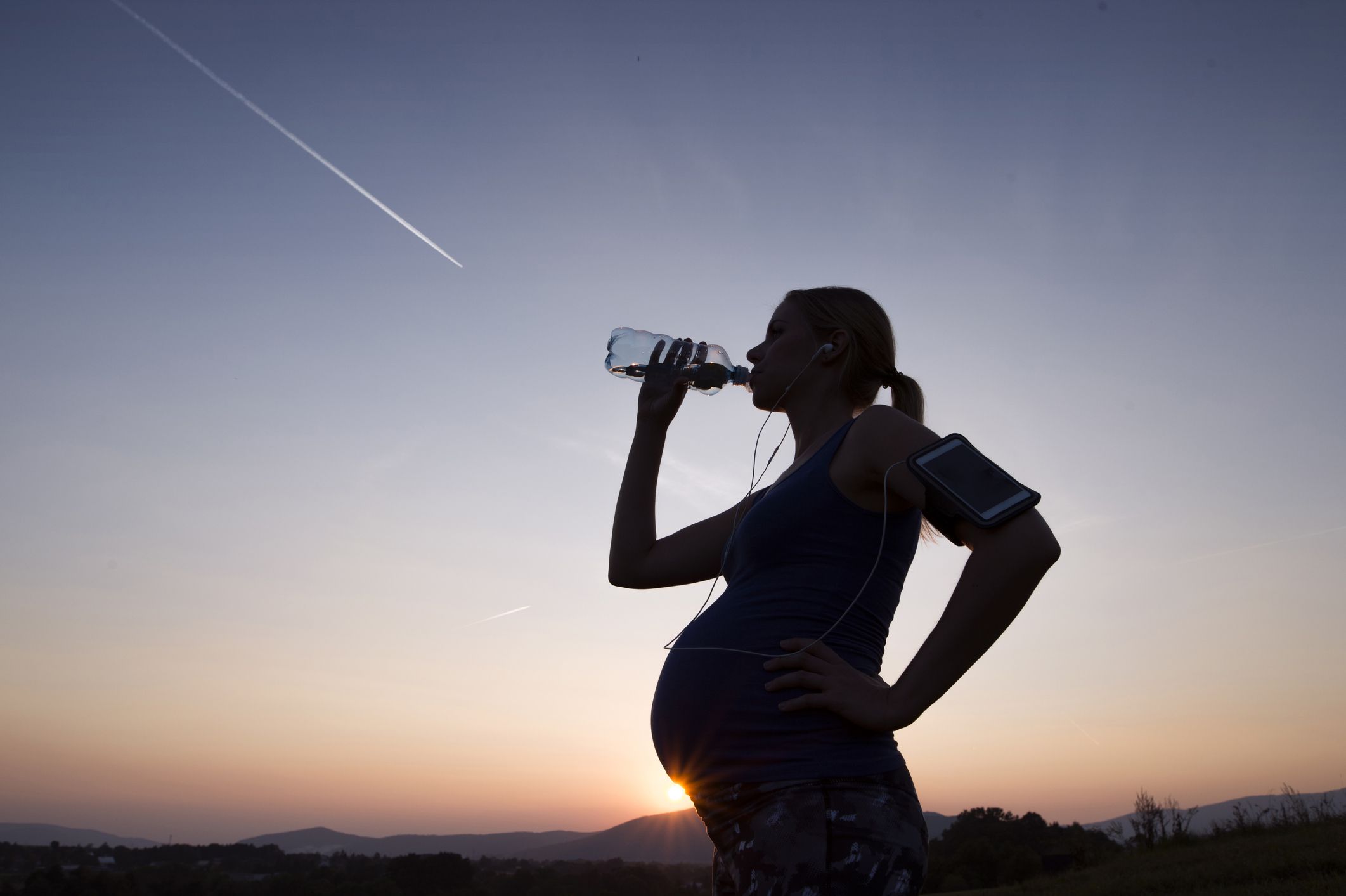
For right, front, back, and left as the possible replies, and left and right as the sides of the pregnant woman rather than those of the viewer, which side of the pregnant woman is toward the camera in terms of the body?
left

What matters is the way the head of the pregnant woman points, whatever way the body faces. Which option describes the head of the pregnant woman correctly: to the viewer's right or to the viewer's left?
to the viewer's left
